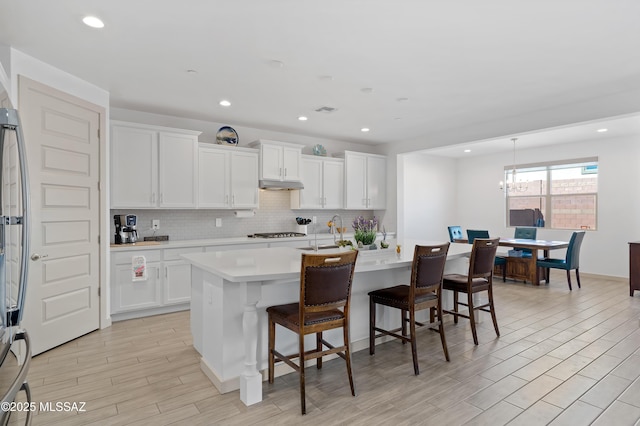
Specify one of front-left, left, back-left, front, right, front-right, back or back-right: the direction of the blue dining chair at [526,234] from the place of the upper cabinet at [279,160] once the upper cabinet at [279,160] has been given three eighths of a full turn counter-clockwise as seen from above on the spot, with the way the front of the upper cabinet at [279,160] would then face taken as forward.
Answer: right

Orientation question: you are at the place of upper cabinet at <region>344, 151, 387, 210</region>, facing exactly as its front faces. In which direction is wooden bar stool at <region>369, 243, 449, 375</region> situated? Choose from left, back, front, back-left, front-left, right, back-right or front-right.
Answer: front-right

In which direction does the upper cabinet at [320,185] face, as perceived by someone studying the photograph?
facing the viewer and to the right of the viewer

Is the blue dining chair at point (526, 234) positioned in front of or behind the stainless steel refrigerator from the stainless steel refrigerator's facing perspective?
in front

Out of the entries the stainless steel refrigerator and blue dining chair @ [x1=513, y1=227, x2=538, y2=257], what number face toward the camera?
1

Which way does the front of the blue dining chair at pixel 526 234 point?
toward the camera

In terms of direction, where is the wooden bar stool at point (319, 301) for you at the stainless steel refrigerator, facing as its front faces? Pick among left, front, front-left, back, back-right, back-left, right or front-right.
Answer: front

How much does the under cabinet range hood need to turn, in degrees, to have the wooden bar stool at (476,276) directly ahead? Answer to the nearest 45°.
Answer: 0° — it already faces it

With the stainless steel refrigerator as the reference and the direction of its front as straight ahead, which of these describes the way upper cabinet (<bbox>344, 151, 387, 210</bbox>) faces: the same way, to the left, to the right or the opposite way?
to the right

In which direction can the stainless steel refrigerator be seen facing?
to the viewer's right

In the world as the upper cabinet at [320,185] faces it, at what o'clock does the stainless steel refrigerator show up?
The stainless steel refrigerator is roughly at 2 o'clock from the upper cabinet.

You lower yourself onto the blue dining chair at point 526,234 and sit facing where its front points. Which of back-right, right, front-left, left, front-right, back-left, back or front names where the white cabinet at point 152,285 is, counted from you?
front-right

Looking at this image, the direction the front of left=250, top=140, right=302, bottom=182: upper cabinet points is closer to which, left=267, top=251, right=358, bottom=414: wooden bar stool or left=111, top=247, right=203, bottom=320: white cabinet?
the wooden bar stool

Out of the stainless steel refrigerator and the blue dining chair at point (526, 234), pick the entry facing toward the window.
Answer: the stainless steel refrigerator

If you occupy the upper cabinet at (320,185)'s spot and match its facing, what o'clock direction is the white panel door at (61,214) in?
The white panel door is roughly at 3 o'clock from the upper cabinet.
